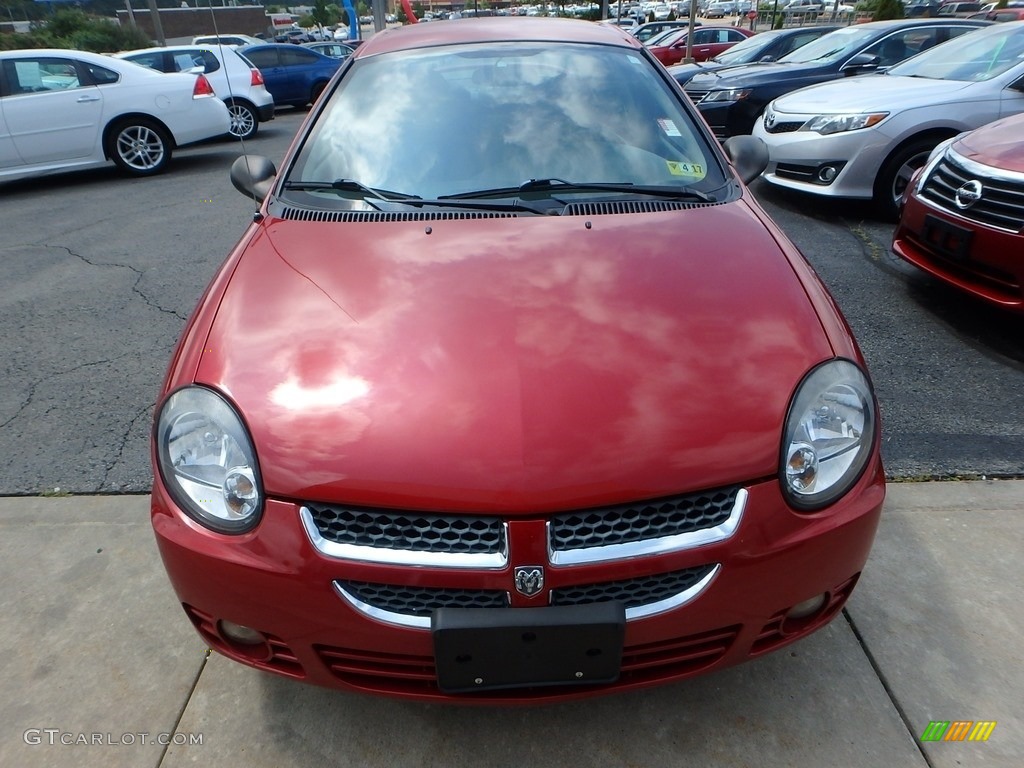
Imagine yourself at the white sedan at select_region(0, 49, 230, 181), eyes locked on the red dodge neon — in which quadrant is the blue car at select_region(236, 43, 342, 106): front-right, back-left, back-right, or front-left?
back-left

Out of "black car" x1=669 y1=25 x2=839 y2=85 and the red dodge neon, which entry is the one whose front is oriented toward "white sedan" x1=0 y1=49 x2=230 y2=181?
the black car

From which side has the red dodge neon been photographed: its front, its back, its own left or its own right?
front

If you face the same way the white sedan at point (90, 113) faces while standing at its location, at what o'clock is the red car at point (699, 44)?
The red car is roughly at 5 o'clock from the white sedan.

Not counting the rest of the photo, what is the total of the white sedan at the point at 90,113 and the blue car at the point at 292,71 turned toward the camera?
0

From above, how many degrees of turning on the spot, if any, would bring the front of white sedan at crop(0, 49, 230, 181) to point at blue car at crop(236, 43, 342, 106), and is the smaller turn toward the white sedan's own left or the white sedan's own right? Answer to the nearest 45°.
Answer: approximately 135° to the white sedan's own right

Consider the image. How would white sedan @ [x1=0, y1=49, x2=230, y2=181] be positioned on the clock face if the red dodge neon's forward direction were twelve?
The white sedan is roughly at 5 o'clock from the red dodge neon.

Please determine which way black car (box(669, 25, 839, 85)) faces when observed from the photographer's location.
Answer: facing the viewer and to the left of the viewer

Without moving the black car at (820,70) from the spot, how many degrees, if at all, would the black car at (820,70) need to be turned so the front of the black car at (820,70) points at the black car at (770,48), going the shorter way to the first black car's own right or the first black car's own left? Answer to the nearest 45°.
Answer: approximately 135° to the first black car's own right

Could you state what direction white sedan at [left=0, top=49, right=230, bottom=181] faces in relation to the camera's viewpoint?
facing to the left of the viewer

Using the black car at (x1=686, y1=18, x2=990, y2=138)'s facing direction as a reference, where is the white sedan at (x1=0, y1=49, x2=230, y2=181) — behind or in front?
in front

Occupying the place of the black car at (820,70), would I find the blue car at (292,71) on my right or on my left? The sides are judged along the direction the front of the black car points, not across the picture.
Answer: on my right

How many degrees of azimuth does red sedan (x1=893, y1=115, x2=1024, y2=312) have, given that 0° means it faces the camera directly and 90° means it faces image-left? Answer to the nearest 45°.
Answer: approximately 45°
